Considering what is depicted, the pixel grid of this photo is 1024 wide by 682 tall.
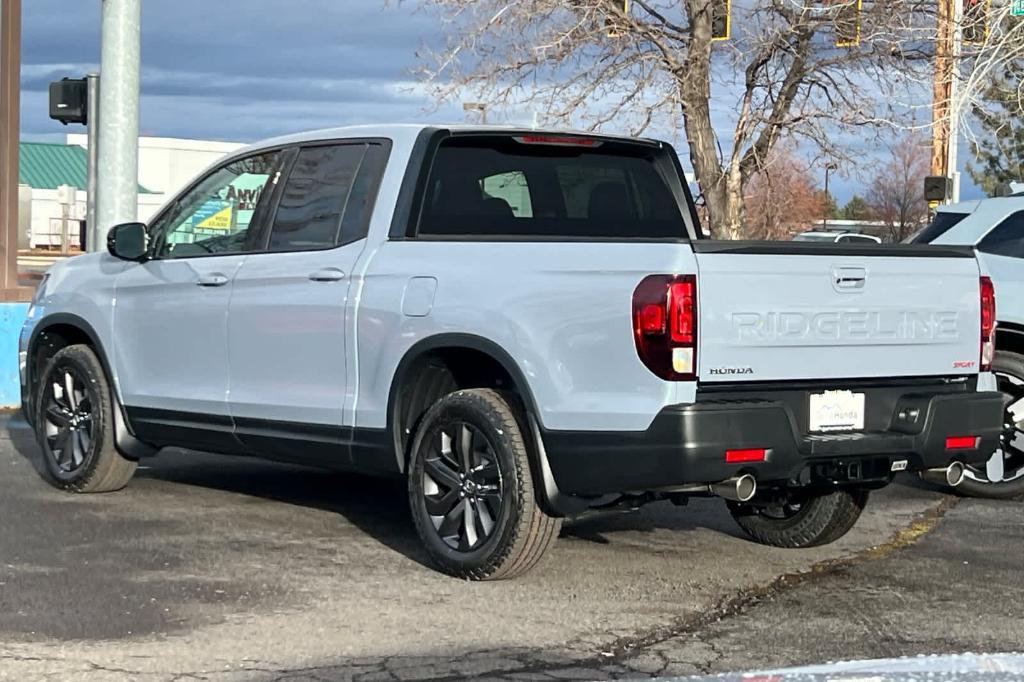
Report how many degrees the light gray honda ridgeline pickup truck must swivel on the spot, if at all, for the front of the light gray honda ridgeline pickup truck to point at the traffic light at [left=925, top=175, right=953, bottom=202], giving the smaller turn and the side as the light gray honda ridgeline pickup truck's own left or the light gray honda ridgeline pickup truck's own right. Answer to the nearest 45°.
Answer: approximately 45° to the light gray honda ridgeline pickup truck's own right

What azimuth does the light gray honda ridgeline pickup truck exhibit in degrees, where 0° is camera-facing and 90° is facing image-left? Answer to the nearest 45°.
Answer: approximately 135°

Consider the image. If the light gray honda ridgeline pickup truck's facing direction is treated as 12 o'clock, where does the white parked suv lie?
The white parked suv is roughly at 3 o'clock from the light gray honda ridgeline pickup truck.

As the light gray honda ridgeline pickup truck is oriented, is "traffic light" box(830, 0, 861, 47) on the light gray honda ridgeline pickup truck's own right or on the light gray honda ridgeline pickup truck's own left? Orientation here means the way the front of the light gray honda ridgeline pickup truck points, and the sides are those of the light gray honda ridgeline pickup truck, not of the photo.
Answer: on the light gray honda ridgeline pickup truck's own right

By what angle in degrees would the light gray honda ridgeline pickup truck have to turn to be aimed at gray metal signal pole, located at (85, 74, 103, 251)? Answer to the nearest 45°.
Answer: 0° — it already faces it

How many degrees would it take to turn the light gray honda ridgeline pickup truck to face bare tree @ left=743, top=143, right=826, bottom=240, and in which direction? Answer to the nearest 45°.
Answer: approximately 45° to its right
